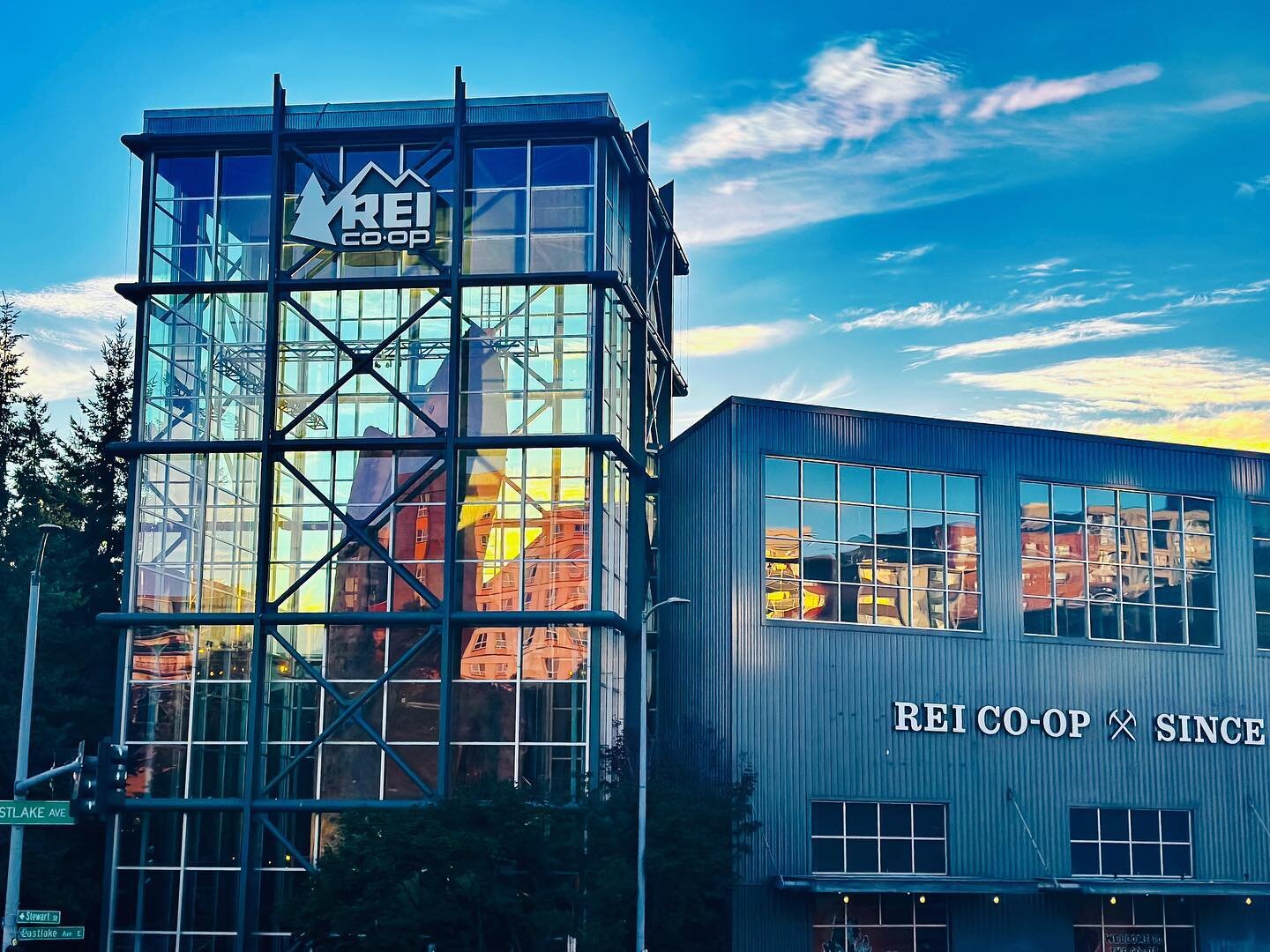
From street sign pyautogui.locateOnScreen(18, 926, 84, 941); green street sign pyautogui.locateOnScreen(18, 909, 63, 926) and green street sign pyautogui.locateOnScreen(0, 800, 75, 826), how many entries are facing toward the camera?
3

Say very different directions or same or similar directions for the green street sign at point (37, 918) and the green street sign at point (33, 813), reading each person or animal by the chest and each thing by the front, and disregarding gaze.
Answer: same or similar directions

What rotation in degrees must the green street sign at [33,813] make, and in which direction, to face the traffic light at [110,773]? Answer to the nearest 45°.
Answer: approximately 45° to its left

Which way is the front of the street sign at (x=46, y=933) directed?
toward the camera

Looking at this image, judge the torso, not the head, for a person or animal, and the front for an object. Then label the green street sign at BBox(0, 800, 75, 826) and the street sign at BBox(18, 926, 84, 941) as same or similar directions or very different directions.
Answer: same or similar directions

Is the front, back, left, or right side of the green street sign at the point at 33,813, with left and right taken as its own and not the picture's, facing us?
front

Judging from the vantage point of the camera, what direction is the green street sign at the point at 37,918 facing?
facing the viewer

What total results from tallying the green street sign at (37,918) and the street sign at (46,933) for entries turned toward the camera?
2
